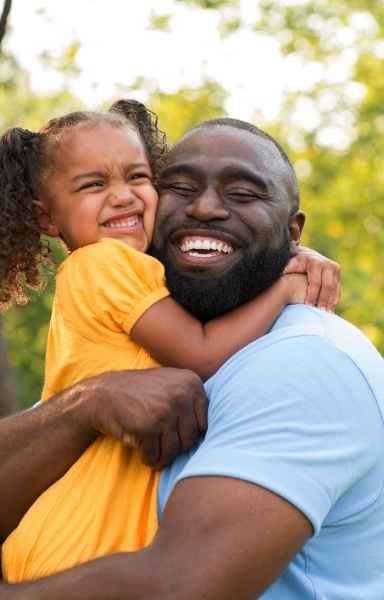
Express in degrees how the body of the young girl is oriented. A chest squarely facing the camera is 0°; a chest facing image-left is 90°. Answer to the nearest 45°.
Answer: approximately 270°

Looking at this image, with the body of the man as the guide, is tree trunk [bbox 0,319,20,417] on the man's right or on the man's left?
on the man's right

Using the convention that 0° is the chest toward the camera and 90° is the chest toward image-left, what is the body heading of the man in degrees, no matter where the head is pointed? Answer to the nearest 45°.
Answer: approximately 90°
